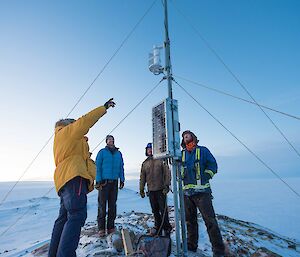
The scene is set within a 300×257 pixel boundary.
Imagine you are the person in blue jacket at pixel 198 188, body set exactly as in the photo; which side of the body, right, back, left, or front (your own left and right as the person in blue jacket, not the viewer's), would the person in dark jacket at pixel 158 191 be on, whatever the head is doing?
right

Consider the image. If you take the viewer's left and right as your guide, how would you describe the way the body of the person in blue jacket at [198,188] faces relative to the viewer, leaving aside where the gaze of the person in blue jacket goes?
facing the viewer and to the left of the viewer

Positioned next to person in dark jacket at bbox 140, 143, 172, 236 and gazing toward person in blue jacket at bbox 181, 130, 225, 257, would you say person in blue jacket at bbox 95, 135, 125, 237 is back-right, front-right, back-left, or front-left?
back-right

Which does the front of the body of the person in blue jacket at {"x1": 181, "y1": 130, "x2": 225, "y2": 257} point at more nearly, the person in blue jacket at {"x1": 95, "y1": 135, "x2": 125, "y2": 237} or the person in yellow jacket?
the person in yellow jacket

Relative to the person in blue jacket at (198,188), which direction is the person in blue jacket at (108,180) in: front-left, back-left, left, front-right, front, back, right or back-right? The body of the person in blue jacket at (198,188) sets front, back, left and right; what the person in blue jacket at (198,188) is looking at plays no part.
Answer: front-right

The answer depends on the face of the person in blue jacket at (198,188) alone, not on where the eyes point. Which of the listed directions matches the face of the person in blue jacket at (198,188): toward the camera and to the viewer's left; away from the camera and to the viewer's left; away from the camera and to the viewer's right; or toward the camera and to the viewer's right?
toward the camera and to the viewer's left
